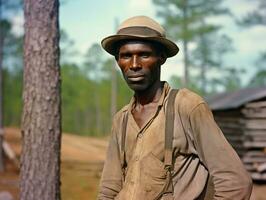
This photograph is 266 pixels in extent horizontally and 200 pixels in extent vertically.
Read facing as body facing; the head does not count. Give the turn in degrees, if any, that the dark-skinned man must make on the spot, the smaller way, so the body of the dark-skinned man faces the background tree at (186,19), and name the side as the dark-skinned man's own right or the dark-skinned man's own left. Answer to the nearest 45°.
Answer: approximately 135° to the dark-skinned man's own right

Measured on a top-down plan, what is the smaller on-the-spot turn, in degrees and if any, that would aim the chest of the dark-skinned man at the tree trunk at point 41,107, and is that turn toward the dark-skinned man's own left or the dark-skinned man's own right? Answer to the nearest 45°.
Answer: approximately 90° to the dark-skinned man's own right

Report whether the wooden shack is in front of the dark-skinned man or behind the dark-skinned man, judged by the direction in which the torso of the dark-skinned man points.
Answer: behind

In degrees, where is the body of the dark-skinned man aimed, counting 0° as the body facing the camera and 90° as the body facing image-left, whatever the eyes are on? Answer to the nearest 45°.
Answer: approximately 45°
